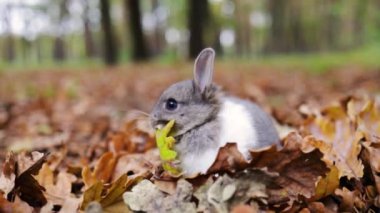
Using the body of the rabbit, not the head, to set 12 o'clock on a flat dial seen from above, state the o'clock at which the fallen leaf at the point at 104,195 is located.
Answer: The fallen leaf is roughly at 10 o'clock from the rabbit.

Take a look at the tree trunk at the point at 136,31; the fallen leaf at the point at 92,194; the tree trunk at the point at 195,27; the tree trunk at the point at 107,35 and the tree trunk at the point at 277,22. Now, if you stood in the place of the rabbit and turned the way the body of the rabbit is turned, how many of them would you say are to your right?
4

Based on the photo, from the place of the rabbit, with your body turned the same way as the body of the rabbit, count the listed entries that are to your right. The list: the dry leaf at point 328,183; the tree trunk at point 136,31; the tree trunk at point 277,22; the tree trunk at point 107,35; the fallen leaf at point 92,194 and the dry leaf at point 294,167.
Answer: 3

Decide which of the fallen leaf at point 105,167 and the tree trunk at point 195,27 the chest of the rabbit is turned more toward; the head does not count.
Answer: the fallen leaf

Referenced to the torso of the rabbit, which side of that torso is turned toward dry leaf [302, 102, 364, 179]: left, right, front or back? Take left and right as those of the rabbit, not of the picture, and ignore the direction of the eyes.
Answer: back

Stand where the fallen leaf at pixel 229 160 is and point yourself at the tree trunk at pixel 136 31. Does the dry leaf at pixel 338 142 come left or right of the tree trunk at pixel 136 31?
right

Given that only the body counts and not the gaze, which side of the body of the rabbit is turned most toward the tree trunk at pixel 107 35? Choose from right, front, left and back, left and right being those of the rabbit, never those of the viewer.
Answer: right

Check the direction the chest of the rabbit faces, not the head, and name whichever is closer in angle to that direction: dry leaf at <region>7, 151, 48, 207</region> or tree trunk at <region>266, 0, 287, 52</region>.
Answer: the dry leaf

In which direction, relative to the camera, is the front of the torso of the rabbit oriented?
to the viewer's left

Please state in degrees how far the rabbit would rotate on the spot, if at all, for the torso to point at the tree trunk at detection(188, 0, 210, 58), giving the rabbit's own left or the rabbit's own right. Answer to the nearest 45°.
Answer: approximately 90° to the rabbit's own right

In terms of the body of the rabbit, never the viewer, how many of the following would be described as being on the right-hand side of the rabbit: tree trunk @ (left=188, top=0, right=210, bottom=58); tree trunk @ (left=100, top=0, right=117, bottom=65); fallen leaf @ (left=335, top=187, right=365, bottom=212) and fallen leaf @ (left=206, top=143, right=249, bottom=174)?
2

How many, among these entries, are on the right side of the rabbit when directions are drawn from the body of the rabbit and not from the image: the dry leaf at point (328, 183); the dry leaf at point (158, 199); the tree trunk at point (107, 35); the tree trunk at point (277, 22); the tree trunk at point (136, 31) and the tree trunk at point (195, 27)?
4

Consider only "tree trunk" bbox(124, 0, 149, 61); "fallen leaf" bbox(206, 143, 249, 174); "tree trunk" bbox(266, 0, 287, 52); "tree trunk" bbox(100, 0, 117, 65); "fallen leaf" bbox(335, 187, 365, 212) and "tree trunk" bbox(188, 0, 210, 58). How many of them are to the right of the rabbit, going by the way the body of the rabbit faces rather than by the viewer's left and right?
4

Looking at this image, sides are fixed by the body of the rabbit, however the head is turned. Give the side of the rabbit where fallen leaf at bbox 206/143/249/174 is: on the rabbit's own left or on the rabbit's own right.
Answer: on the rabbit's own left
